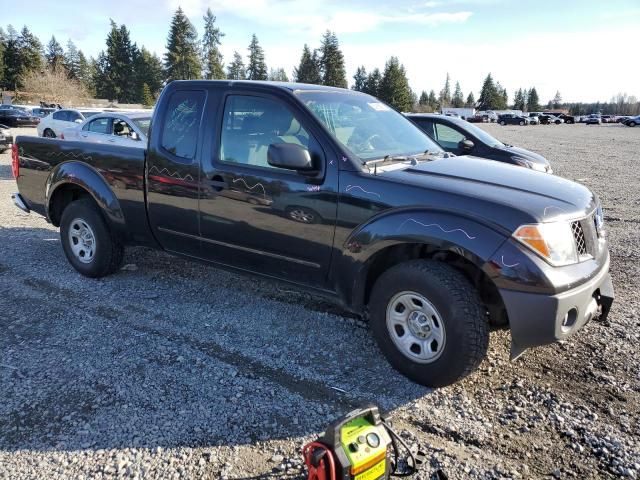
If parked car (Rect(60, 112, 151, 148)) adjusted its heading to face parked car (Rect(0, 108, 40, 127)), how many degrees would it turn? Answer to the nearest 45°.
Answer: approximately 135° to its left

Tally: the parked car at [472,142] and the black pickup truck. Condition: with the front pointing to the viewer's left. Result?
0

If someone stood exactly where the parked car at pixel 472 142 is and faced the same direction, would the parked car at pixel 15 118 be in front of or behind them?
behind

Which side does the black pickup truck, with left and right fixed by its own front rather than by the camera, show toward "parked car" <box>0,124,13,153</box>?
back

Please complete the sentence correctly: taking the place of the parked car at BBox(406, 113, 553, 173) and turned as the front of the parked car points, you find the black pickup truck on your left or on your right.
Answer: on your right

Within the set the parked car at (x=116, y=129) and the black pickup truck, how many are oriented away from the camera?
0

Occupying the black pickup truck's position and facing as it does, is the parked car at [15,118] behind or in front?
behind

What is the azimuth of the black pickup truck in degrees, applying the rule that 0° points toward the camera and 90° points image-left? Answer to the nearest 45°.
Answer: approximately 315°

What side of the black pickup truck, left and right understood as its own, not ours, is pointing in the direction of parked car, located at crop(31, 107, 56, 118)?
back

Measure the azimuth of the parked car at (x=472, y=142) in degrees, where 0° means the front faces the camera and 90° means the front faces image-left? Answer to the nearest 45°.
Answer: approximately 315°
